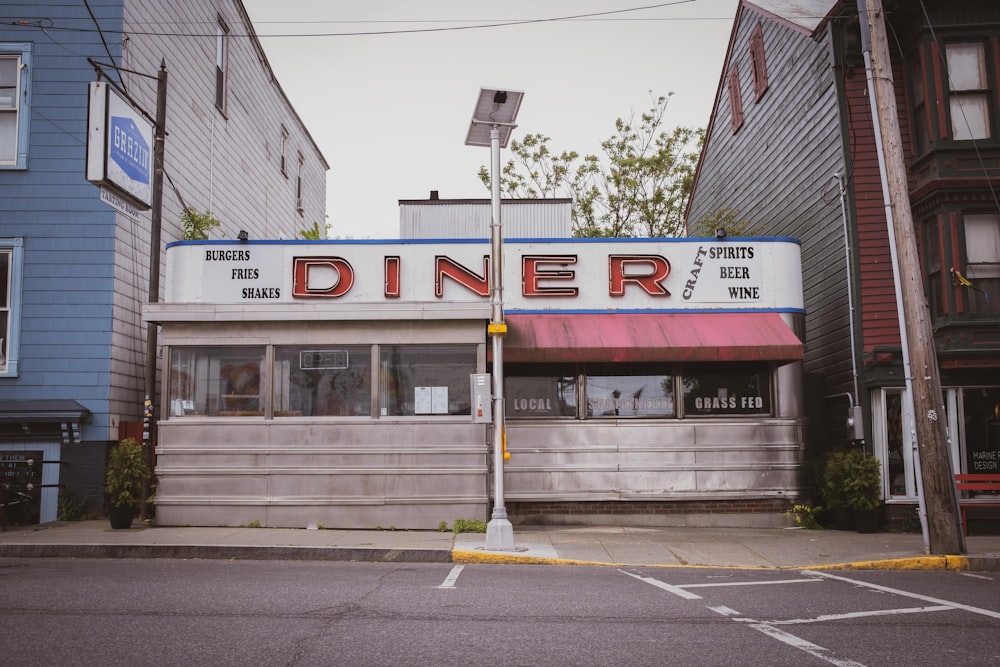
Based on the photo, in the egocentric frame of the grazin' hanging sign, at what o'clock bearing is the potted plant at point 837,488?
The potted plant is roughly at 11 o'clock from the grazin' hanging sign.

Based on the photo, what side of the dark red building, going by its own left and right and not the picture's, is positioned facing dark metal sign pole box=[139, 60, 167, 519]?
right

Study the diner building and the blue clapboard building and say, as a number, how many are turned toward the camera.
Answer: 2

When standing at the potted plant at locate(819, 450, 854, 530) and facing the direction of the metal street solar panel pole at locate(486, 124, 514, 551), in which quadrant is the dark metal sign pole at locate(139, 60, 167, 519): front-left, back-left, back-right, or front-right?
front-right

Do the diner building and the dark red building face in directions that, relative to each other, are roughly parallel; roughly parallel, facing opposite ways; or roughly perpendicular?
roughly parallel

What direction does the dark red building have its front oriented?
toward the camera

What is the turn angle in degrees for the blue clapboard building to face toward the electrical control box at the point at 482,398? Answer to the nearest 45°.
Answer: approximately 45° to its left

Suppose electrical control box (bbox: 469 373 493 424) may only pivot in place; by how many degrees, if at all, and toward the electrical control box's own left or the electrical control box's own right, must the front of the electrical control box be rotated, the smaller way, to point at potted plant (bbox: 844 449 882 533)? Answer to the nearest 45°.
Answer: approximately 90° to the electrical control box's own left

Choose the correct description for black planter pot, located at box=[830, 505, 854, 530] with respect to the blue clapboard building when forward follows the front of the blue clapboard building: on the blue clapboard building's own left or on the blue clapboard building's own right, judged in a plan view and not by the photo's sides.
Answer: on the blue clapboard building's own left

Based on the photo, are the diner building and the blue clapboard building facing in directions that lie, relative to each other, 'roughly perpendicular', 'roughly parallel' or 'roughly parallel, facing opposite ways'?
roughly parallel

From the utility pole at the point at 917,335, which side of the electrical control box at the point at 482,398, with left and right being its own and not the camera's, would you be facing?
left

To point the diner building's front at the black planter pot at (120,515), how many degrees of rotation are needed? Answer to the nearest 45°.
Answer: approximately 90° to its right

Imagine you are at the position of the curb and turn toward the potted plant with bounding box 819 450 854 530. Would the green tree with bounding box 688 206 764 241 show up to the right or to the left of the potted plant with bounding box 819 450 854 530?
left

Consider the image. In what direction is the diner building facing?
toward the camera

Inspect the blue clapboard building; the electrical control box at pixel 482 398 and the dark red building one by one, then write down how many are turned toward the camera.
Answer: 3

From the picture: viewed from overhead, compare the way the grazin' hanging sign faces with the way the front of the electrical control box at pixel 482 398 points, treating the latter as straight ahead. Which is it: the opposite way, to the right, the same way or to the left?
to the left
